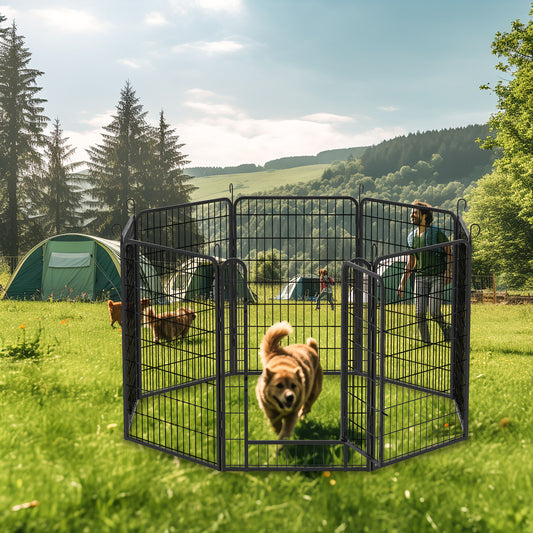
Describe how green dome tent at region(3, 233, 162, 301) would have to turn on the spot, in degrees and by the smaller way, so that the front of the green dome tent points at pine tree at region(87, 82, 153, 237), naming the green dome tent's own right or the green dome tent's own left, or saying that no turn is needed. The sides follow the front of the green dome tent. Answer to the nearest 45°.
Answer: approximately 180°

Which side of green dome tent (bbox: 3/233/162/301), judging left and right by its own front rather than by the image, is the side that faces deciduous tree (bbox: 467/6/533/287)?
left

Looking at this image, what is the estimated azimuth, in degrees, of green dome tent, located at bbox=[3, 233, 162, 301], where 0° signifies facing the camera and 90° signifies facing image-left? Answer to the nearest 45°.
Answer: approximately 0°
